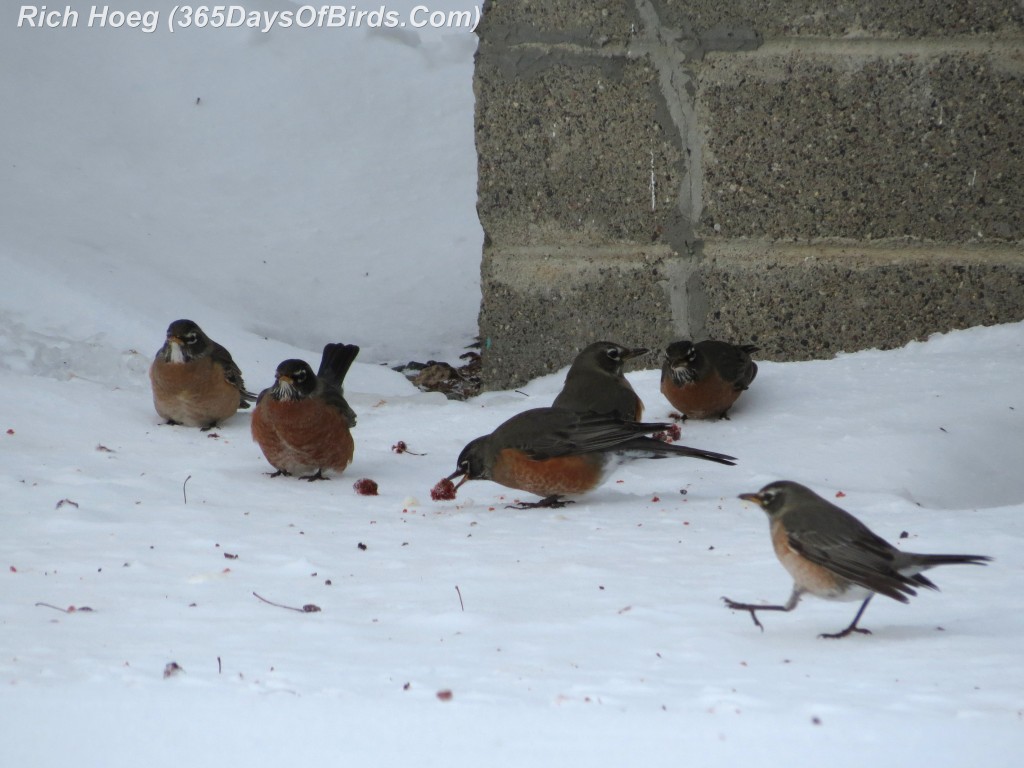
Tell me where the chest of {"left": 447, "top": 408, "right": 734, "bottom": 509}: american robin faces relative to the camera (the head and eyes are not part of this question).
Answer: to the viewer's left

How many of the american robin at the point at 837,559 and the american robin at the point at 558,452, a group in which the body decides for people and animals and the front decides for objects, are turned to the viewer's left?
2

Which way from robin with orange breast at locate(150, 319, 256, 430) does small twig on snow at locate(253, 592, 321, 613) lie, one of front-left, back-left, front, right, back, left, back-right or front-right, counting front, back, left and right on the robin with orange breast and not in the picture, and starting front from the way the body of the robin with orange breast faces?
front-left

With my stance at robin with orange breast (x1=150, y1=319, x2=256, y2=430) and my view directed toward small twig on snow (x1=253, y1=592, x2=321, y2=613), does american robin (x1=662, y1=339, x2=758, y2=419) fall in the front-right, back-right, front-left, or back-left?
front-left

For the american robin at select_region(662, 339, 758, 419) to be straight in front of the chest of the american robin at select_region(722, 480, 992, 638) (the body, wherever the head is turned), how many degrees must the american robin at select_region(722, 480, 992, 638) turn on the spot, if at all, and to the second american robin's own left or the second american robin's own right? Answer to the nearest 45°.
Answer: approximately 90° to the second american robin's own right

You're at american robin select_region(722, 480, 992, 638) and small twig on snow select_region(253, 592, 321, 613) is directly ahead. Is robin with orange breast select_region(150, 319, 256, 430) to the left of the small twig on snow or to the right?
right

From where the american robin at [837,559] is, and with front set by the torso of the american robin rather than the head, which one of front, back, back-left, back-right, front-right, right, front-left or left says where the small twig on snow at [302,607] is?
front

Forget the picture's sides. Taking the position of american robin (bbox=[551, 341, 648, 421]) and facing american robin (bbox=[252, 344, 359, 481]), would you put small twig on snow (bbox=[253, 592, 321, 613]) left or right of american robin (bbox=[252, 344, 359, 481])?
left

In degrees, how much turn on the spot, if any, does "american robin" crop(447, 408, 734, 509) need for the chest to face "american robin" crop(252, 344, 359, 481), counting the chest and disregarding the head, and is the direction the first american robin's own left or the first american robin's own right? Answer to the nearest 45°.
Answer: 0° — it already faces it

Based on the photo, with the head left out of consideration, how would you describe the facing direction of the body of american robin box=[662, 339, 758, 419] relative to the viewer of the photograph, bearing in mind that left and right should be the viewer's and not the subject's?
facing the viewer and to the left of the viewer

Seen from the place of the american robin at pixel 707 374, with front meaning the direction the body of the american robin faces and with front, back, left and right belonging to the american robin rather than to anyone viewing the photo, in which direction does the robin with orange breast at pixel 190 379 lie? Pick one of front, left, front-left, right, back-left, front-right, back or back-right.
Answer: front-right

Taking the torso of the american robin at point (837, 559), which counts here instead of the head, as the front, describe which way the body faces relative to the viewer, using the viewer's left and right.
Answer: facing to the left of the viewer
